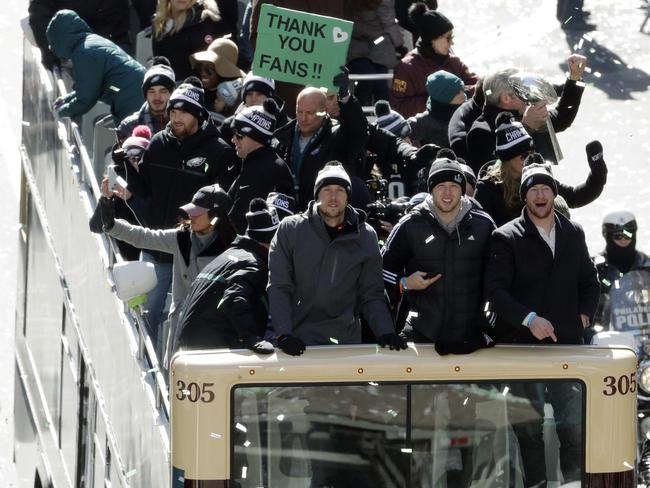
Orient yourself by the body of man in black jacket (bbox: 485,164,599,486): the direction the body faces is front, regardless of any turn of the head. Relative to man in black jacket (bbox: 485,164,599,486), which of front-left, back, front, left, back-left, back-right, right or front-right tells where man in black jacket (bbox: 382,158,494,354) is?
right

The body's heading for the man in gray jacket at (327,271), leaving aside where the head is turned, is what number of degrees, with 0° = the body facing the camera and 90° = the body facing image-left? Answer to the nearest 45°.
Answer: approximately 0°

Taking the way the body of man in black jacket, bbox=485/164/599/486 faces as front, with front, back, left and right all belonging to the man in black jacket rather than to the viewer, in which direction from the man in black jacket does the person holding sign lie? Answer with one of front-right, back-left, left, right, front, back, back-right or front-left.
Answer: back-right

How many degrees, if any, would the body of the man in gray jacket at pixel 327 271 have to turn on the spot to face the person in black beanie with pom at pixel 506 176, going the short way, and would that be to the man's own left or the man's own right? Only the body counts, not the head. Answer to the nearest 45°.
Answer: approximately 135° to the man's own left

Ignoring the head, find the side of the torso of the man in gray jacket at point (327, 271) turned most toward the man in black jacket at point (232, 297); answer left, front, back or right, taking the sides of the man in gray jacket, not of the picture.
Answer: right

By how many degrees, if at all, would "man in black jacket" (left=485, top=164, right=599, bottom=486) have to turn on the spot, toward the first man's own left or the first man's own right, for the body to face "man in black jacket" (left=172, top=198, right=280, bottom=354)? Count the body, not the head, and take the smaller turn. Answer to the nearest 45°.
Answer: approximately 90° to the first man's own right

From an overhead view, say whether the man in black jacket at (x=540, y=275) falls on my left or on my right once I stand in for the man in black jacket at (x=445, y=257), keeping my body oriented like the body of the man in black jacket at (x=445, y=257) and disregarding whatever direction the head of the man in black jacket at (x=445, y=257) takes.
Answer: on my left
